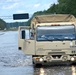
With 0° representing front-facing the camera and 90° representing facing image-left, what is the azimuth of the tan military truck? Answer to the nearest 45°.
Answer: approximately 0°
